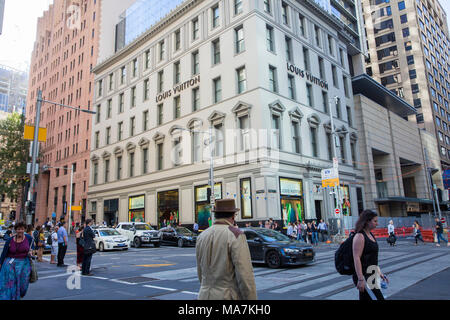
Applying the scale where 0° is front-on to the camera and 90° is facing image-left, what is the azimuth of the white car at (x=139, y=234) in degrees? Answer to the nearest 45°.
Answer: approximately 315°

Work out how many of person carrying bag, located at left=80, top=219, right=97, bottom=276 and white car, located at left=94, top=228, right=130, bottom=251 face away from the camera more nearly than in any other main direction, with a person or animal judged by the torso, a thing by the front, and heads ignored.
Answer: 0

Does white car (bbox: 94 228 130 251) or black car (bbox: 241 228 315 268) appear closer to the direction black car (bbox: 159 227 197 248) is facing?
the black car

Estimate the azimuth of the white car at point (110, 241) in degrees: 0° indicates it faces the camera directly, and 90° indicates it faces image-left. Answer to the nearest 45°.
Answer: approximately 315°
